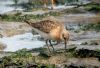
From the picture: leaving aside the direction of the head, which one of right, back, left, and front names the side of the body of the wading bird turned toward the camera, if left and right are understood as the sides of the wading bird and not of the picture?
right
